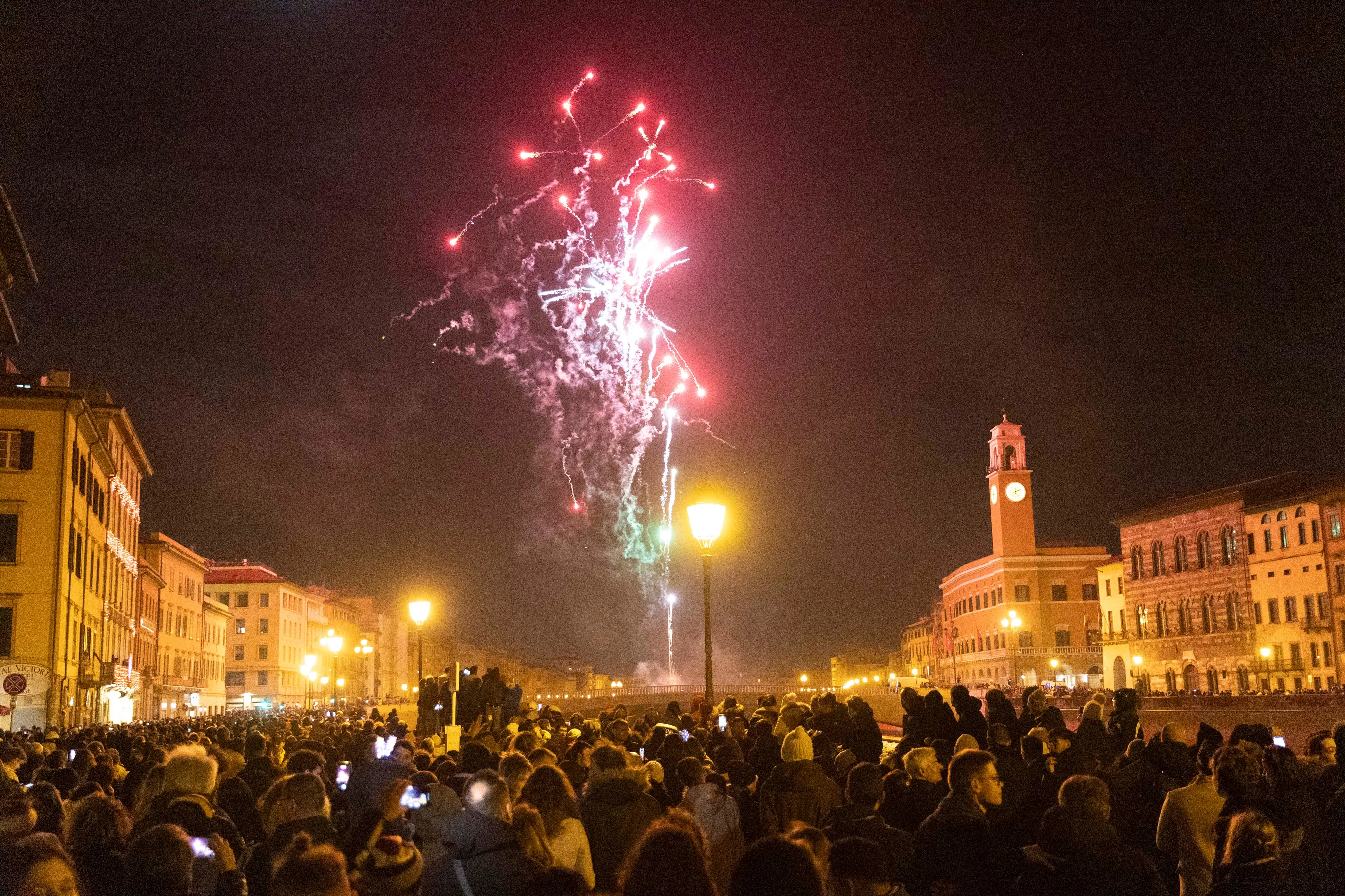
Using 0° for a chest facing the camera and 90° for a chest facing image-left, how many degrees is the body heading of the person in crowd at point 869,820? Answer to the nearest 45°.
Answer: approximately 180°

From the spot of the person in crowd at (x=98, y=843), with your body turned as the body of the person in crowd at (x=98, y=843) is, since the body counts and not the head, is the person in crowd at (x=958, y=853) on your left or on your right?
on your right

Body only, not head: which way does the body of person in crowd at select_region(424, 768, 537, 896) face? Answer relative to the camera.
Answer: away from the camera

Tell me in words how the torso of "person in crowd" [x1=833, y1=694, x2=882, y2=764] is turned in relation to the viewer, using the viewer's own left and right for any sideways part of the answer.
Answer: facing away from the viewer and to the left of the viewer

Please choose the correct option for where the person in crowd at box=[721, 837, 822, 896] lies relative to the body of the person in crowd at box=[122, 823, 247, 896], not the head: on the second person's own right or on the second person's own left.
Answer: on the second person's own right

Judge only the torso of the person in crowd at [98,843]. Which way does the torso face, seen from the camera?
away from the camera

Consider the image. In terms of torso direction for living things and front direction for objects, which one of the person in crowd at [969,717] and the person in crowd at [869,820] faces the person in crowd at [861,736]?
the person in crowd at [869,820]

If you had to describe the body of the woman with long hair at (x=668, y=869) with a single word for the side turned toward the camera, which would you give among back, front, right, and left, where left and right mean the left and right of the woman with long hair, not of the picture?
back

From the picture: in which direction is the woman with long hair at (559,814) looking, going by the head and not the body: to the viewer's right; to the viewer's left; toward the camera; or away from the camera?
away from the camera

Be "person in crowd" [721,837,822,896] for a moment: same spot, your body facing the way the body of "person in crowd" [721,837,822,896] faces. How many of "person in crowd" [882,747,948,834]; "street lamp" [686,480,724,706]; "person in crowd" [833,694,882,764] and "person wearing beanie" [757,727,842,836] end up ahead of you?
4

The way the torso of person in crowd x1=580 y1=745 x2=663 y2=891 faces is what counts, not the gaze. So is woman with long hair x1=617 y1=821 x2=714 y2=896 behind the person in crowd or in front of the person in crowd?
behind

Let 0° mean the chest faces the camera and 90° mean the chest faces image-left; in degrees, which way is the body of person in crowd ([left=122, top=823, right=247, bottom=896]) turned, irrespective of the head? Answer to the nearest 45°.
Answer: approximately 180°

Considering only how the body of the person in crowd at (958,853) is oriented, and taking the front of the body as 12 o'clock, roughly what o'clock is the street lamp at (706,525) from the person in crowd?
The street lamp is roughly at 10 o'clock from the person in crowd.

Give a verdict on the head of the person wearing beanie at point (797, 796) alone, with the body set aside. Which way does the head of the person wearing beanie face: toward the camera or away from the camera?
away from the camera

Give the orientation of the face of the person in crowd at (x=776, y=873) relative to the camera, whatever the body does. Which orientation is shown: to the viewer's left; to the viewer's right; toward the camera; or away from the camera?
away from the camera
